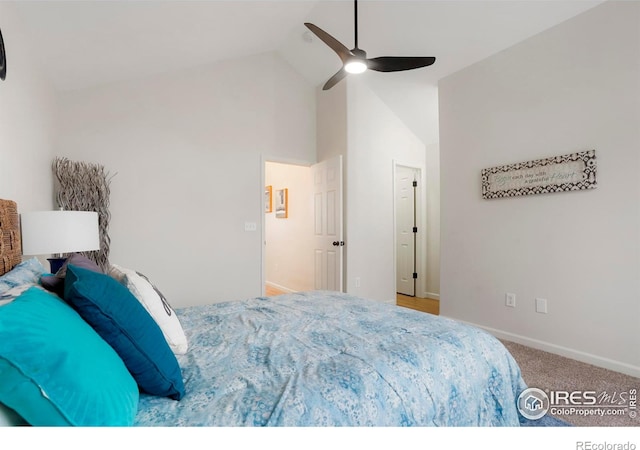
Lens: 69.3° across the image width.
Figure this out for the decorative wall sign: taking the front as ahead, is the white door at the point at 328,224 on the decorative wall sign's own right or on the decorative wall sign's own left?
on the decorative wall sign's own right

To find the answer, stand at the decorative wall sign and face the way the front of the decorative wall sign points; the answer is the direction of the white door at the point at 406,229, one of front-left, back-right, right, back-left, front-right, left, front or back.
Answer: right

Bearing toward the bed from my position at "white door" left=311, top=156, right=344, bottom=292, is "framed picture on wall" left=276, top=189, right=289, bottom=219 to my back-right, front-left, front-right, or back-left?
back-right

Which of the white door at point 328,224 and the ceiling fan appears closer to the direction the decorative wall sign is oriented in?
the ceiling fan

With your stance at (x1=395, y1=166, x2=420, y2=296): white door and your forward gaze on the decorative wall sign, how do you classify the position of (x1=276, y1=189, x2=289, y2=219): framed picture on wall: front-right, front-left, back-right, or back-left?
back-right

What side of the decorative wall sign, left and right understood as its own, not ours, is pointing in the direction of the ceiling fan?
front

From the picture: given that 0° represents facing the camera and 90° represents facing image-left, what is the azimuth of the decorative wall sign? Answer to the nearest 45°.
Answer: approximately 45°

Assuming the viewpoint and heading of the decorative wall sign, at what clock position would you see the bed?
The bed is roughly at 11 o'clock from the decorative wall sign.

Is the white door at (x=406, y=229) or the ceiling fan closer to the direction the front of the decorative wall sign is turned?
the ceiling fan
